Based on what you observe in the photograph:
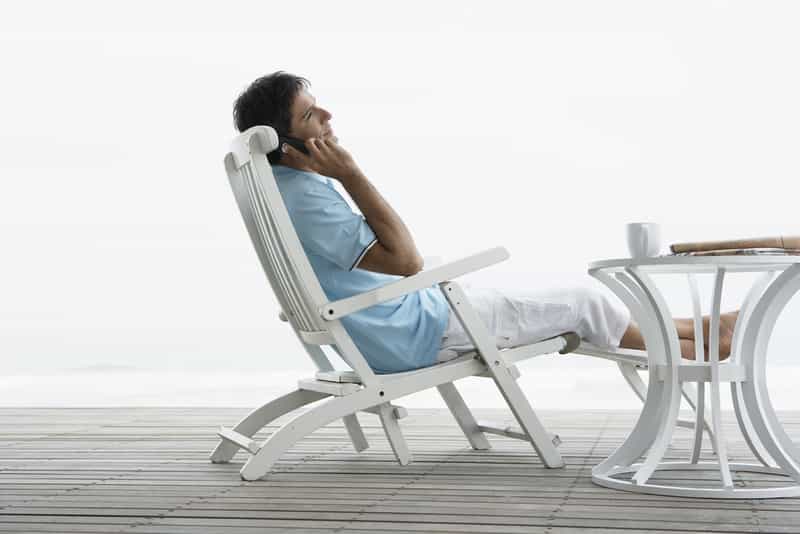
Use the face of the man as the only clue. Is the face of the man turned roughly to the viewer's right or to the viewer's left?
to the viewer's right

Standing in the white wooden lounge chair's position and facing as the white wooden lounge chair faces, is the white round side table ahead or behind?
ahead

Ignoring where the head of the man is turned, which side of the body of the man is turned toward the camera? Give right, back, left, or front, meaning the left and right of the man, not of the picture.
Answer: right

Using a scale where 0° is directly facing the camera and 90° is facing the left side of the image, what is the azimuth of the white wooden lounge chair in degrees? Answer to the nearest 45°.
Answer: approximately 270°

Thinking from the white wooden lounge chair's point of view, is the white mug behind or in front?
in front
